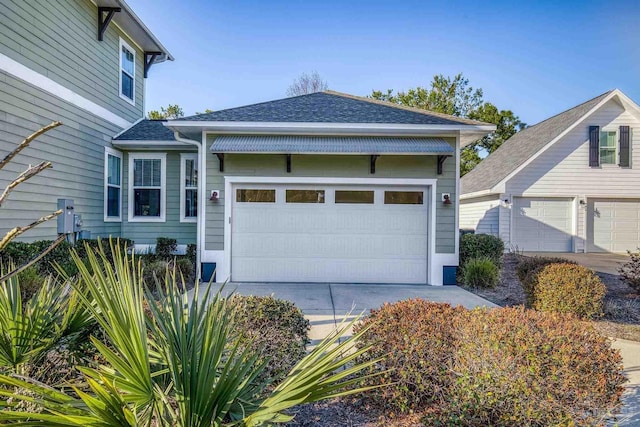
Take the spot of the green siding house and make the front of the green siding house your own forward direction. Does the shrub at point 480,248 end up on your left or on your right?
on your left

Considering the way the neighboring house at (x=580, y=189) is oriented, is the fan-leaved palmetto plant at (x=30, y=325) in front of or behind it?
in front

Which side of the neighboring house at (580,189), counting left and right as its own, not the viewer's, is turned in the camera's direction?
front

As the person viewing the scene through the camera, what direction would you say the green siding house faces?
facing the viewer

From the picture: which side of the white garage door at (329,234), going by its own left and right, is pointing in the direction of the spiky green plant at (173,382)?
front

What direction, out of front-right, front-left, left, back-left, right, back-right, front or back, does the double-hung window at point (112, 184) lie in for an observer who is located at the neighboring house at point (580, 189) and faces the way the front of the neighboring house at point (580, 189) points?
front-right

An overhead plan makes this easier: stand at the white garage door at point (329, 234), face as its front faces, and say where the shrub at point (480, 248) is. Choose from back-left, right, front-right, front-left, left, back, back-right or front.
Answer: left

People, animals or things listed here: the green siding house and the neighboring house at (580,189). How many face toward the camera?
2

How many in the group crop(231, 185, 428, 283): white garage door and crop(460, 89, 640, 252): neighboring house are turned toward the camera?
2

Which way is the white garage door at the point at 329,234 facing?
toward the camera

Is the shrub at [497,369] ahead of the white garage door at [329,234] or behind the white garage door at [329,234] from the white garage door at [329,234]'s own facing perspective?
ahead

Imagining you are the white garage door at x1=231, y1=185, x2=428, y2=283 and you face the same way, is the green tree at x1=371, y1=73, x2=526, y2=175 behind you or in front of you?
behind
